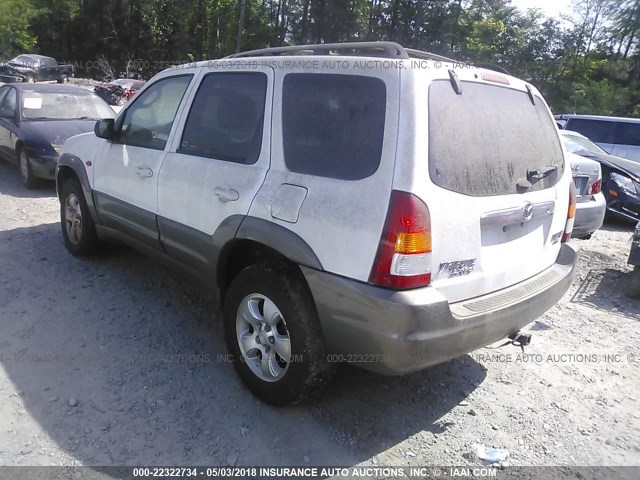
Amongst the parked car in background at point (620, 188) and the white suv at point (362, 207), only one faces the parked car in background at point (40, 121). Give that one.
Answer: the white suv

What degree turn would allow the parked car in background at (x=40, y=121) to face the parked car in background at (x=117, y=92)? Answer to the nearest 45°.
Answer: approximately 135° to its left

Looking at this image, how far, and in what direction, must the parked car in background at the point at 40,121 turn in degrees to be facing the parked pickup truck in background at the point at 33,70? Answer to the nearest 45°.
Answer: approximately 135° to its left

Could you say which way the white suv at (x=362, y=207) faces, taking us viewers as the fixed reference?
facing away from the viewer and to the left of the viewer

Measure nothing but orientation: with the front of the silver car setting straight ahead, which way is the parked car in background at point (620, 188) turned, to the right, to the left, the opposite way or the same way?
the opposite way

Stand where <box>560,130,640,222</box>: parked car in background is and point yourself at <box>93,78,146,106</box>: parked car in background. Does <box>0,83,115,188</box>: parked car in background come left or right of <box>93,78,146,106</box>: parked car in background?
left

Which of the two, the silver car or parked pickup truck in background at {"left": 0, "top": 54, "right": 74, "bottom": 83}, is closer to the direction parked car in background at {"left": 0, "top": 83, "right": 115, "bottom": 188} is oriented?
the silver car

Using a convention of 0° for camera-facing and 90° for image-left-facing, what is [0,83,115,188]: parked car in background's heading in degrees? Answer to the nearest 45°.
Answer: approximately 315°

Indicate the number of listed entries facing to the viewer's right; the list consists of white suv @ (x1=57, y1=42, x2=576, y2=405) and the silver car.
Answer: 0

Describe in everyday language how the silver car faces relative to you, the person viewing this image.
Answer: facing away from the viewer and to the left of the viewer

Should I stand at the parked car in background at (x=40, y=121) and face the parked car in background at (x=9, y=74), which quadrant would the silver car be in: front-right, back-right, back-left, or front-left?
back-right

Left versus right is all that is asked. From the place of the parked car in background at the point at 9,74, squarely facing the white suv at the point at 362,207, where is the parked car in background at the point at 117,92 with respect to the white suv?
left

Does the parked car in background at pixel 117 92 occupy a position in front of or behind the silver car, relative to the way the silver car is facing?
in front

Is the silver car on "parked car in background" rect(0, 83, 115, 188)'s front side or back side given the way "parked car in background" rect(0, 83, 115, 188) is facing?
on the front side

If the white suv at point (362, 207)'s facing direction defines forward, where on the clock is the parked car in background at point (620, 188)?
The parked car in background is roughly at 3 o'clock from the white suv.

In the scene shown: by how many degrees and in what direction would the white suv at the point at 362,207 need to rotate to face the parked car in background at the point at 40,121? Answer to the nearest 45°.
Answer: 0° — it already faces it
